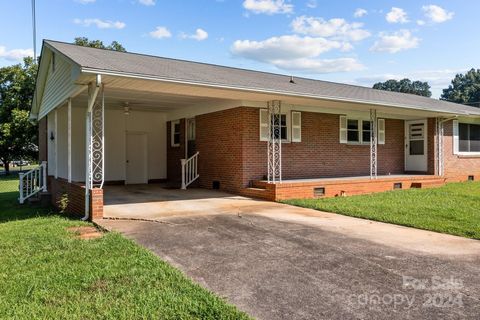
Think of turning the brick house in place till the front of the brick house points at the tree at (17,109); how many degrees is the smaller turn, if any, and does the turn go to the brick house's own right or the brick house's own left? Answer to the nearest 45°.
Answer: approximately 180°

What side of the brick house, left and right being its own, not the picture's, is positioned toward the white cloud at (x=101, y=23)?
back

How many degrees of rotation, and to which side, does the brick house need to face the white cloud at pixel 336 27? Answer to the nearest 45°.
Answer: approximately 90° to its left

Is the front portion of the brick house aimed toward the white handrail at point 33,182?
no

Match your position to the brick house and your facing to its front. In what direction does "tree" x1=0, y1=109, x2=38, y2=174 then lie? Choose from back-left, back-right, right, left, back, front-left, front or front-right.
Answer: back

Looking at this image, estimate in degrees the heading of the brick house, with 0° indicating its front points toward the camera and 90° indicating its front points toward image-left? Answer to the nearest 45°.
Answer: approximately 315°
